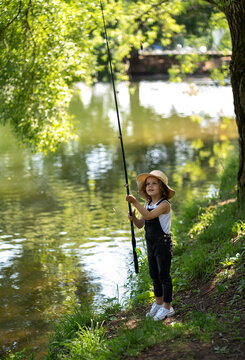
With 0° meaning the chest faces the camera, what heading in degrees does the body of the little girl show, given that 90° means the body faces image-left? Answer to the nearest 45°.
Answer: approximately 45°

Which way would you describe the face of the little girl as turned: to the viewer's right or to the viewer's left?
to the viewer's left
